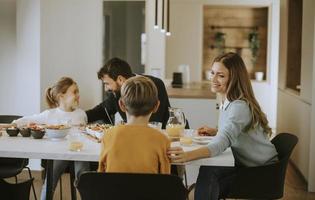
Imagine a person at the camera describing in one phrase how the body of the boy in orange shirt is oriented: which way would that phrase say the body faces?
away from the camera

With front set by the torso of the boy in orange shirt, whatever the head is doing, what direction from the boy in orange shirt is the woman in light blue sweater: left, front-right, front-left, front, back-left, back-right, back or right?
front-right

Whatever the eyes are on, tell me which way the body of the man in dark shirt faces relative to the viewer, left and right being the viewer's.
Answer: facing the viewer and to the left of the viewer

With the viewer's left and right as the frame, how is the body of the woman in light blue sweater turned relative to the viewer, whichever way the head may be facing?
facing to the left of the viewer

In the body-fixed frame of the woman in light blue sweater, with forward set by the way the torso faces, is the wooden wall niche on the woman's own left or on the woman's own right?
on the woman's own right

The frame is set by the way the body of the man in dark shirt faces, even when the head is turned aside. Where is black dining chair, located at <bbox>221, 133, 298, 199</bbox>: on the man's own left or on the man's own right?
on the man's own left

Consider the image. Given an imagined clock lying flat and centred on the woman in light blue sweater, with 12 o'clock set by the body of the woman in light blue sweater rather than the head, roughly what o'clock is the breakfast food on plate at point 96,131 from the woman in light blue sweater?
The breakfast food on plate is roughly at 12 o'clock from the woman in light blue sweater.

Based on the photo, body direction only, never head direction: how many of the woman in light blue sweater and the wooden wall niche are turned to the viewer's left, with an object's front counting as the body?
1

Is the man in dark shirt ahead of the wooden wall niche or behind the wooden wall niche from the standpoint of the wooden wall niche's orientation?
ahead

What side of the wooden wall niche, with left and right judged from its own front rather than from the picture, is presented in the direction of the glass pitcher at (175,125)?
front

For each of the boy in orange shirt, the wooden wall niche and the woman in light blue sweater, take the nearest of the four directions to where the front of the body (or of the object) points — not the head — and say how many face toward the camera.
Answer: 1

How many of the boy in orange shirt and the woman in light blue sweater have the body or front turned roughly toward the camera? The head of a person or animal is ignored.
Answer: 0

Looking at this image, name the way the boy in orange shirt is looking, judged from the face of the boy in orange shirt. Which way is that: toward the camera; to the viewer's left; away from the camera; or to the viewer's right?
away from the camera

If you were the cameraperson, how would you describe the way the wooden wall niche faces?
facing the viewer

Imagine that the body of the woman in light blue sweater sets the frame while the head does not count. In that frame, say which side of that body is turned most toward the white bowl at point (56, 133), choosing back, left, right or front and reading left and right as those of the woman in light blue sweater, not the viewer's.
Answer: front

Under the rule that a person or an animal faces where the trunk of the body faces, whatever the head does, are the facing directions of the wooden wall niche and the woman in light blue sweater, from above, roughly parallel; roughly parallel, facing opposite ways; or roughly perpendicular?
roughly perpendicular

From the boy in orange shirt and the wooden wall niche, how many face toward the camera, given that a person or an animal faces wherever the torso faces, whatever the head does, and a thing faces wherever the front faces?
1

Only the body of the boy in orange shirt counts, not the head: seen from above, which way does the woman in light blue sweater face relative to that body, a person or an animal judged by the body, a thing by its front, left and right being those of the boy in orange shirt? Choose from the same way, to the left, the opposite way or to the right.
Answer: to the left
